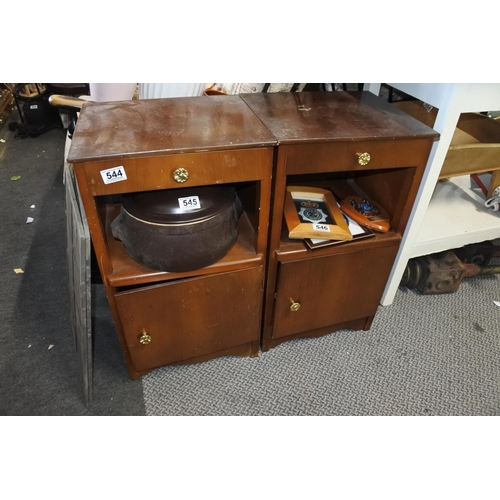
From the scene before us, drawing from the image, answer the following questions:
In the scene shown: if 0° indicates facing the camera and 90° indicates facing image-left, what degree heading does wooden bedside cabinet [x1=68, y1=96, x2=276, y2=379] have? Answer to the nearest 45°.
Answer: approximately 0°

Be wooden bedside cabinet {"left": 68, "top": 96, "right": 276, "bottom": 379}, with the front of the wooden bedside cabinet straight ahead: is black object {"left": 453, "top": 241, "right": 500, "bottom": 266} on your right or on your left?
on your left

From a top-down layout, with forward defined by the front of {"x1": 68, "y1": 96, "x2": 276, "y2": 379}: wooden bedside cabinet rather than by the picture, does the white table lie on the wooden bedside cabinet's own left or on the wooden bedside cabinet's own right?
on the wooden bedside cabinet's own left

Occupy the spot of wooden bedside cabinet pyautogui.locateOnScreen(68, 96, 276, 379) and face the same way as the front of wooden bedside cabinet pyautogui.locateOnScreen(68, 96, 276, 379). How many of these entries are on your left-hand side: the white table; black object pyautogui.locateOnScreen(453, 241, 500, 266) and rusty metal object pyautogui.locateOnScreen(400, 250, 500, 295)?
3

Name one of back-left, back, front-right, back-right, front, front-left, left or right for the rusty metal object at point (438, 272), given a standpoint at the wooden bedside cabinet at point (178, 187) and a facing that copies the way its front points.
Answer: left
